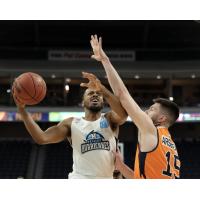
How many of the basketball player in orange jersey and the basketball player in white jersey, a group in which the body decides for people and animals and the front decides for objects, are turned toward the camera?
1

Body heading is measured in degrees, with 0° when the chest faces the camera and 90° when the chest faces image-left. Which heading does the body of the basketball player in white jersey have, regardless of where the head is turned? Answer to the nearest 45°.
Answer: approximately 0°

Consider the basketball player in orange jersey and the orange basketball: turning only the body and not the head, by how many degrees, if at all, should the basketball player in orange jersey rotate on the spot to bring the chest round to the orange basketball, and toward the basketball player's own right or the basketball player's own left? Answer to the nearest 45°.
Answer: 0° — they already face it

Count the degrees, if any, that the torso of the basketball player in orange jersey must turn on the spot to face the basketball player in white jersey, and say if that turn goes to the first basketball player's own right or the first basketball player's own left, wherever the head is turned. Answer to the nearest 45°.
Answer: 0° — they already face them

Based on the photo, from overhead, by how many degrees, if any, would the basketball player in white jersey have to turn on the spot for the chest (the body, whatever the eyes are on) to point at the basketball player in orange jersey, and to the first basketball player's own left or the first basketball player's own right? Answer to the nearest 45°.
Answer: approximately 90° to the first basketball player's own left

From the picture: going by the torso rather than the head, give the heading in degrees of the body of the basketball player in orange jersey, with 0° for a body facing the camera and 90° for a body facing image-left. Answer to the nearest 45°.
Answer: approximately 135°
